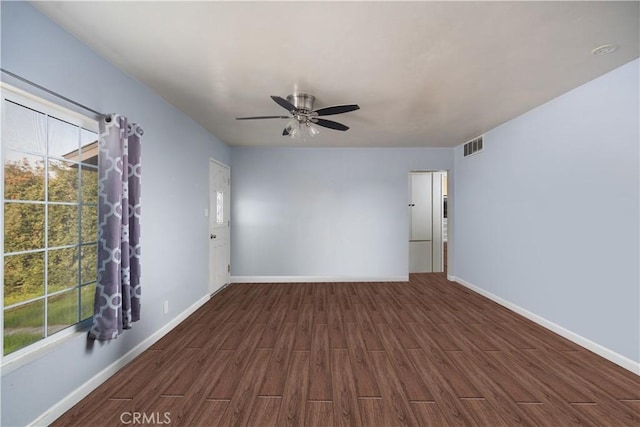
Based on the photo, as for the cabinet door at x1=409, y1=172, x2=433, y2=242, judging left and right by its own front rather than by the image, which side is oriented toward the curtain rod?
front

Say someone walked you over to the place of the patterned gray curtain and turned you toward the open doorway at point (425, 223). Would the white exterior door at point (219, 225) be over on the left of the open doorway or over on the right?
left

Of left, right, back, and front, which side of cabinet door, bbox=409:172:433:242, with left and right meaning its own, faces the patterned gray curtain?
front

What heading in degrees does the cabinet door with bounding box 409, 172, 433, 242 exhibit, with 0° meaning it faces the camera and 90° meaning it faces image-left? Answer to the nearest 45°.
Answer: approximately 0°

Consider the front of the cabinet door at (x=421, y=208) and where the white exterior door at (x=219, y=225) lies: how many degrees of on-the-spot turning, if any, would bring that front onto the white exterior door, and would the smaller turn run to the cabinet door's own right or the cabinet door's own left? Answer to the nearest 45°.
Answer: approximately 45° to the cabinet door's own right

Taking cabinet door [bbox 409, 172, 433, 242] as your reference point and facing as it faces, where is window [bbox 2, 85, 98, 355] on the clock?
The window is roughly at 1 o'clock from the cabinet door.
